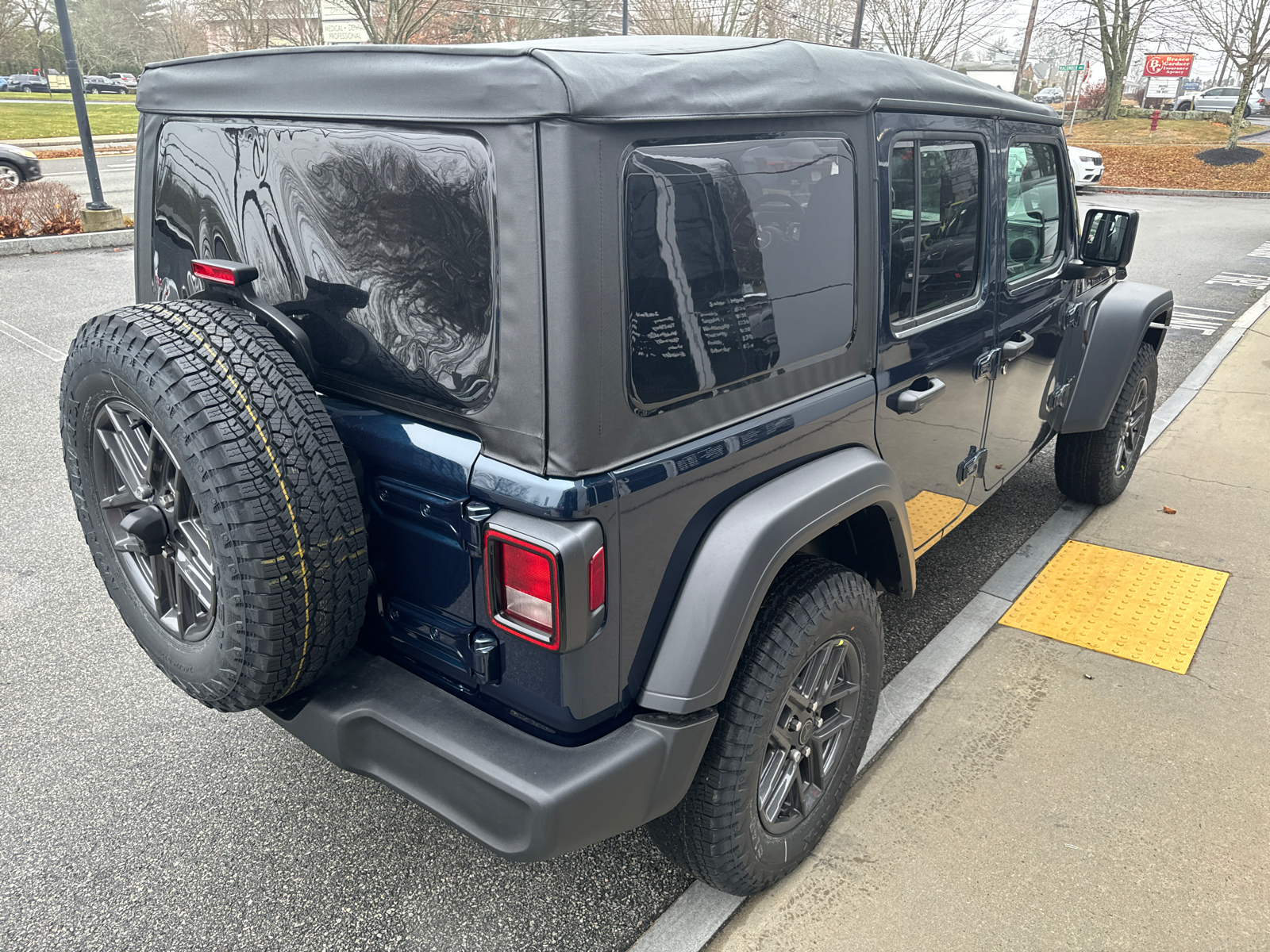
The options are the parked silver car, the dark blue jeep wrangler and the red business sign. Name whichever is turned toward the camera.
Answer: the red business sign

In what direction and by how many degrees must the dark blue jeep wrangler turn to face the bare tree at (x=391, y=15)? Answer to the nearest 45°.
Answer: approximately 45° to its left

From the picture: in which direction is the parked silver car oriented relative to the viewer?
to the viewer's left

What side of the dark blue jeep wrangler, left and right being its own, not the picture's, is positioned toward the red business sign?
front

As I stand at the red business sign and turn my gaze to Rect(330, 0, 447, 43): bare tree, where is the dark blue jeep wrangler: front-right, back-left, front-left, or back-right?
front-left

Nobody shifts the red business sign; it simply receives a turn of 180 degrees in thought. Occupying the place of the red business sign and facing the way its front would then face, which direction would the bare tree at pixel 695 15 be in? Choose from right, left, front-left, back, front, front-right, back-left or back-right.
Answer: back-left

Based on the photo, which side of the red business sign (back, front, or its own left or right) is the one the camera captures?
front

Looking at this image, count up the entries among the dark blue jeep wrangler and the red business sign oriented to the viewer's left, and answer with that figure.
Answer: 0

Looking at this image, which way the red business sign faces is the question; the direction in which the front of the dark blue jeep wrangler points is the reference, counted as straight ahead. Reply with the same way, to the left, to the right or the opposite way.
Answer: the opposite way

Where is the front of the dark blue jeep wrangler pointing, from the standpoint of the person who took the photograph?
facing away from the viewer and to the right of the viewer
